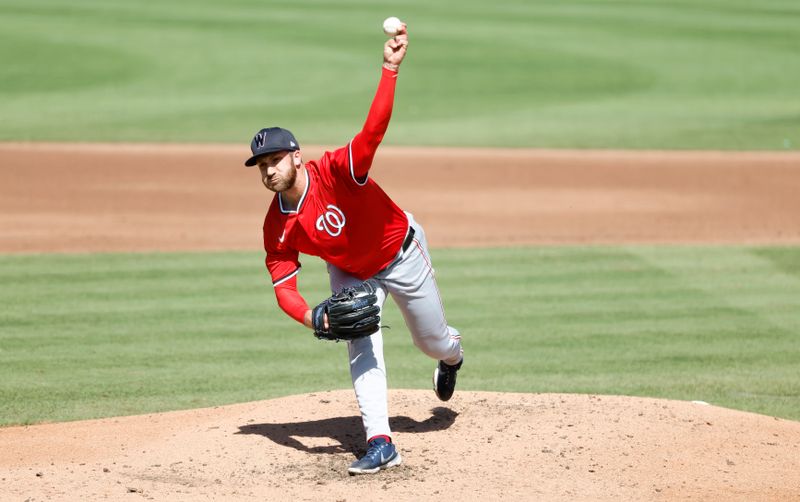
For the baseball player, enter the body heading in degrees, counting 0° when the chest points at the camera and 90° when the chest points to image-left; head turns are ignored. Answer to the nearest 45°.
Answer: approximately 45°
